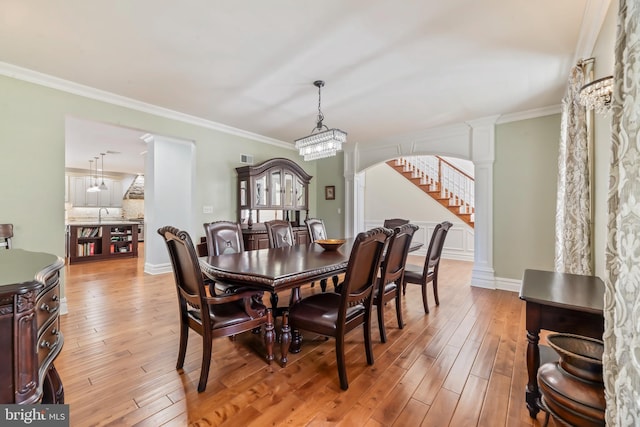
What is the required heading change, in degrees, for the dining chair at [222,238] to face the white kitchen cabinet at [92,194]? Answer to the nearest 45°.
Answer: approximately 180°

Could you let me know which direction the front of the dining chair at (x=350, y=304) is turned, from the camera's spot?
facing away from the viewer and to the left of the viewer

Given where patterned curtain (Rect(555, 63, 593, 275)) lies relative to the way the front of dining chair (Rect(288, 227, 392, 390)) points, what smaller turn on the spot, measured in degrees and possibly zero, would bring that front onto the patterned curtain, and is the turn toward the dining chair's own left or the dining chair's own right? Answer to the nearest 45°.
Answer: approximately 135° to the dining chair's own right

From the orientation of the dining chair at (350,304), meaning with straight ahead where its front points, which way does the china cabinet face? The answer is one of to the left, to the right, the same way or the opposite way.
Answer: the opposite way

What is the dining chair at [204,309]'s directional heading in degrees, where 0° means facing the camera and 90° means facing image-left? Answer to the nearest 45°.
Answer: approximately 225°

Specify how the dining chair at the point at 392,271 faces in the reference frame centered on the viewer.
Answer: facing away from the viewer and to the left of the viewer

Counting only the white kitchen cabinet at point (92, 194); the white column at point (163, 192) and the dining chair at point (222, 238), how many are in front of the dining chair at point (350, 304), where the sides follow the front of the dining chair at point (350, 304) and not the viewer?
3
